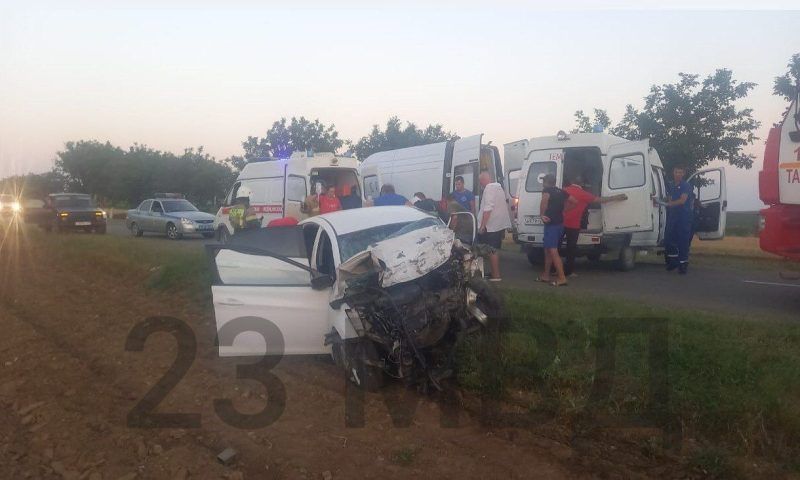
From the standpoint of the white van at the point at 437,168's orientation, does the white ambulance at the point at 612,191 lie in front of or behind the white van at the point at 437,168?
behind

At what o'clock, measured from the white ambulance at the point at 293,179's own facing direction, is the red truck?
The red truck is roughly at 6 o'clock from the white ambulance.

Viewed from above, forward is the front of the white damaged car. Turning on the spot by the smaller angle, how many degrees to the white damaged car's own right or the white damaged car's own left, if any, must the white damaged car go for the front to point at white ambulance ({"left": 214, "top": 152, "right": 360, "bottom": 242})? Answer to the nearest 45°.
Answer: approximately 135° to the white damaged car's own left

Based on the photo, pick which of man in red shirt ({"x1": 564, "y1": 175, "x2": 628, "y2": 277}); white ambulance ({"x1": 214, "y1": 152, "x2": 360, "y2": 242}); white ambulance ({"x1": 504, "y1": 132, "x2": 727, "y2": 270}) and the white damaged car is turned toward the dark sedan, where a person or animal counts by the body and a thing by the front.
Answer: white ambulance ({"x1": 214, "y1": 152, "x2": 360, "y2": 242})

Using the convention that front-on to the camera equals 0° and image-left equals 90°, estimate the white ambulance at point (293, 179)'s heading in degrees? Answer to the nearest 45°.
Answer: approximately 135°

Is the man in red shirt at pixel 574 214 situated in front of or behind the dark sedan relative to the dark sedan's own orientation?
in front

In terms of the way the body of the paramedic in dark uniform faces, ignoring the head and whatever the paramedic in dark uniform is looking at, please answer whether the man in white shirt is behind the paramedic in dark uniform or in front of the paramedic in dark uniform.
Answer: in front

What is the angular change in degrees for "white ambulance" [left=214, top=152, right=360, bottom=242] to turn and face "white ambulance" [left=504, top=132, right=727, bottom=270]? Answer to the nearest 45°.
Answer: approximately 180°

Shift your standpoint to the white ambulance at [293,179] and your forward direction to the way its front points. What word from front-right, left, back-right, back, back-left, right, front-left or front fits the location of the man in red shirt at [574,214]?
back

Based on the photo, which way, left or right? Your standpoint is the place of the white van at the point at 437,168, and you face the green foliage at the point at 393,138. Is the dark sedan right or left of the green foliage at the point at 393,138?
left

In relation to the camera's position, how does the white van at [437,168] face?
facing away from the viewer and to the left of the viewer

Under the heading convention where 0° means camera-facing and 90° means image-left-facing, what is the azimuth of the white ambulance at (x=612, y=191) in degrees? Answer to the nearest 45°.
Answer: approximately 225°

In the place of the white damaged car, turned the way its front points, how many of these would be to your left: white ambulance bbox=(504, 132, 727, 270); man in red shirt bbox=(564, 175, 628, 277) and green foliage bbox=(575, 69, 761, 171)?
3

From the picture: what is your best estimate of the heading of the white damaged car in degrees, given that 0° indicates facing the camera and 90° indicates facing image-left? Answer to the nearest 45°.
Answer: approximately 315°

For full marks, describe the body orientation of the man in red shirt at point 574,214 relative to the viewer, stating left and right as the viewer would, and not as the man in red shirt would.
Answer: facing away from the viewer and to the right of the viewer

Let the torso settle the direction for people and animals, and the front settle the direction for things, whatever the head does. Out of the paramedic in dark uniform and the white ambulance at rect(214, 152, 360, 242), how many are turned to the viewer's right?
0
